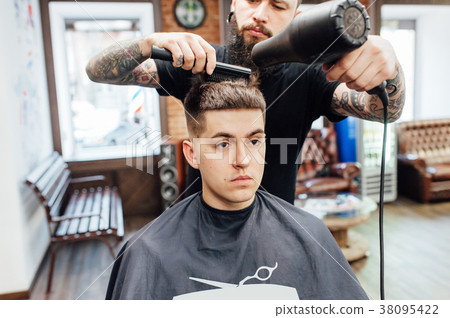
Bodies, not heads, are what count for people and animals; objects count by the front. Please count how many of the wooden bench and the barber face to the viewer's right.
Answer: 1

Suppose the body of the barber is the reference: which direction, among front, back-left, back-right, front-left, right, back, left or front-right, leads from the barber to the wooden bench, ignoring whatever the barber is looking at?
back-right

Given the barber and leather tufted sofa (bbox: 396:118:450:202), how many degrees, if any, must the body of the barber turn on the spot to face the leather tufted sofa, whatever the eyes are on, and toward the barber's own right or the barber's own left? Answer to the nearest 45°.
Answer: approximately 135° to the barber's own left

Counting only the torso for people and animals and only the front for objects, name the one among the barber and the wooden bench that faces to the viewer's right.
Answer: the wooden bench

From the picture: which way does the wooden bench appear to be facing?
to the viewer's right

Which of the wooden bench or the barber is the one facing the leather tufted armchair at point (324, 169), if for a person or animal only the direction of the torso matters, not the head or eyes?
the wooden bench
